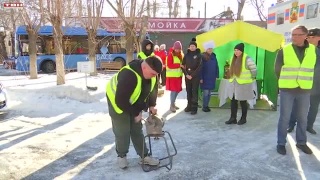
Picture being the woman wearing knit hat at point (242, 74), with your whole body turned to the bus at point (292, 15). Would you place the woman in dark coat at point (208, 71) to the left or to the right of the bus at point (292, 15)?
left

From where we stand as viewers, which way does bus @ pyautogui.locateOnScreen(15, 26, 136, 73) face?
facing to the left of the viewer

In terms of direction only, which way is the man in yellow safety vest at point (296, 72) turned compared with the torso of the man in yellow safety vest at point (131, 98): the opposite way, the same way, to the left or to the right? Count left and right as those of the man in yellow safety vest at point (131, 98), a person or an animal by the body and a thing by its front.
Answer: to the right

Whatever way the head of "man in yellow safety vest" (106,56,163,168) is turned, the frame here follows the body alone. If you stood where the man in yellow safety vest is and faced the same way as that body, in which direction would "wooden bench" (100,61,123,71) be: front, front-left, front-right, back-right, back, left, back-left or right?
back-left

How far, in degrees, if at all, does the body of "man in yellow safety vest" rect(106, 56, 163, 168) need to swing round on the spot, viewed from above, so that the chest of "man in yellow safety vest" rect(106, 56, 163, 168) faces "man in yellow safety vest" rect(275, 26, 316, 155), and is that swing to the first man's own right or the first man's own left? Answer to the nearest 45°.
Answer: approximately 45° to the first man's own left

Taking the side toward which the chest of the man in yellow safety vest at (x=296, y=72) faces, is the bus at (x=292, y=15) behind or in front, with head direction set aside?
behind

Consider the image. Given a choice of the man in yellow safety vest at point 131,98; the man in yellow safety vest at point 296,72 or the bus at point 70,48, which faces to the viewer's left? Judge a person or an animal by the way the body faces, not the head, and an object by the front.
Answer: the bus

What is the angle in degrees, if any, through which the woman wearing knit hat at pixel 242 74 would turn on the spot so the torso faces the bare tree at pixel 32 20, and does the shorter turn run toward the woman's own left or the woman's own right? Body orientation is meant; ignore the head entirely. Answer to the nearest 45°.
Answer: approximately 90° to the woman's own right

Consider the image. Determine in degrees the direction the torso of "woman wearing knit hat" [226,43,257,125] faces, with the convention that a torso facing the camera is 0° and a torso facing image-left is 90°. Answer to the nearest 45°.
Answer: approximately 45°

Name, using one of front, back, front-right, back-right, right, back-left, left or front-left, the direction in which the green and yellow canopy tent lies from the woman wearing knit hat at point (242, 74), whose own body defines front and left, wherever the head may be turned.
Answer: back-right
